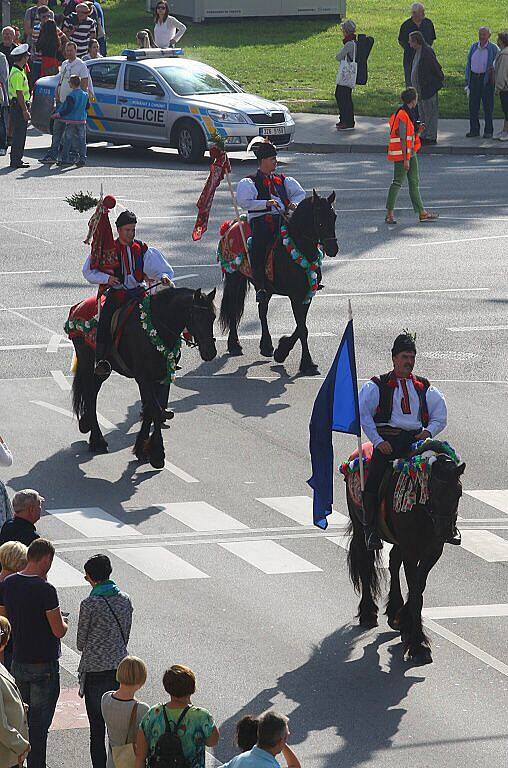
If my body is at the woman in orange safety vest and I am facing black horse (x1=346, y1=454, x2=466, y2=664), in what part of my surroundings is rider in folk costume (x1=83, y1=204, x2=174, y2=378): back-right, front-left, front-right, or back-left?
front-right

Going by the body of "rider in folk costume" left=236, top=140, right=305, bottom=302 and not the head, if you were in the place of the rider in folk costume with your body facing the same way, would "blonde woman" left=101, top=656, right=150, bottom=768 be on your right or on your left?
on your right

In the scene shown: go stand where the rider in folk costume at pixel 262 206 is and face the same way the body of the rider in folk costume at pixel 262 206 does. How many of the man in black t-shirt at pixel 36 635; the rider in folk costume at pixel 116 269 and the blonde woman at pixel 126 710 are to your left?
0

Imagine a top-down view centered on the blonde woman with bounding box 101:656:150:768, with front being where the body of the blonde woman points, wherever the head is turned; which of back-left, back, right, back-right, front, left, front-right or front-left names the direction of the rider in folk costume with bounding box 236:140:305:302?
front

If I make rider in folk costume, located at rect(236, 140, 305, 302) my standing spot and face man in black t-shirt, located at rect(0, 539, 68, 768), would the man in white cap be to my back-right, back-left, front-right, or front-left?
back-right

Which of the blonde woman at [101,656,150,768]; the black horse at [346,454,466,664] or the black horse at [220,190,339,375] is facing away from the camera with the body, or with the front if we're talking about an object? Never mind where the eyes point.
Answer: the blonde woman

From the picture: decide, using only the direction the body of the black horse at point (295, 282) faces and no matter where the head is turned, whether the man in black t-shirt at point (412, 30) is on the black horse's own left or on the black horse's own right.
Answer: on the black horse's own left

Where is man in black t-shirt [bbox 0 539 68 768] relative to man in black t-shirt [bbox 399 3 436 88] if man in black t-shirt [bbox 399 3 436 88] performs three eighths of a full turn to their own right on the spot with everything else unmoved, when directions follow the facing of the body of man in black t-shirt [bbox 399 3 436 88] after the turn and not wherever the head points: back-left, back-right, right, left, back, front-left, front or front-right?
back-left

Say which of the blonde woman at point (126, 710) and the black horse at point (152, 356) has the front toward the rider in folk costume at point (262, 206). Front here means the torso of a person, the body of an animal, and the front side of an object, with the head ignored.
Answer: the blonde woman

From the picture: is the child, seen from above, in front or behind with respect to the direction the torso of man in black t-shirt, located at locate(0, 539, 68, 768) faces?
in front

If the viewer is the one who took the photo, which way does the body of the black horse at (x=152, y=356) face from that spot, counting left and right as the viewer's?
facing the viewer and to the right of the viewer

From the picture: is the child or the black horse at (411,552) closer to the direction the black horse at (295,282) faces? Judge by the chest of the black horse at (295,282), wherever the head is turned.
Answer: the black horse

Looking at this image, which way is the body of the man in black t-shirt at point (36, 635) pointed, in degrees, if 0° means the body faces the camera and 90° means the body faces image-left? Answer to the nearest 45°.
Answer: approximately 225°

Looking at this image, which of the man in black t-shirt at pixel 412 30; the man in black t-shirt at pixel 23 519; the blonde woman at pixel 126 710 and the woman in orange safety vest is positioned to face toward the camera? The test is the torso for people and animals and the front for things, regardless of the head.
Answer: the man in black t-shirt at pixel 412 30

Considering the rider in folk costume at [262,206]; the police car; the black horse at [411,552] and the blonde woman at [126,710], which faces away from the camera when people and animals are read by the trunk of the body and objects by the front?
the blonde woman

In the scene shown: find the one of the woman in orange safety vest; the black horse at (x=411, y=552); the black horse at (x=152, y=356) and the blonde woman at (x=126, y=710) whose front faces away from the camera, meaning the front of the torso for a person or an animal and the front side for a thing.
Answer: the blonde woman

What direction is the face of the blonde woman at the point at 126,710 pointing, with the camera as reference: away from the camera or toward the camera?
away from the camera
